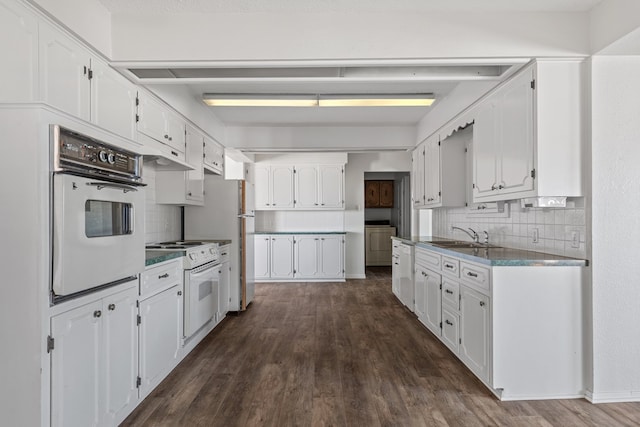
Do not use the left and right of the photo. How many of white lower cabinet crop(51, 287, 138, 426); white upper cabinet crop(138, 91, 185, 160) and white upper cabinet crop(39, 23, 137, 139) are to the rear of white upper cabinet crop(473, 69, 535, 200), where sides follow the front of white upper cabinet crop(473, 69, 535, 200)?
0

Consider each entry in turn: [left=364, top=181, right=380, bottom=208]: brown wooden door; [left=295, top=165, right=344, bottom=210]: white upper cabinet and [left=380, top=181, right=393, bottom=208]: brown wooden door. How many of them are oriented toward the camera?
3

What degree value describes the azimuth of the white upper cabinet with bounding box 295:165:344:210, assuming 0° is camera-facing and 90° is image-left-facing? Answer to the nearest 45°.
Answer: approximately 0°

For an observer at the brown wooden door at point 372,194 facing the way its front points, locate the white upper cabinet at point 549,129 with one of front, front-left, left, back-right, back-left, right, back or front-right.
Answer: front

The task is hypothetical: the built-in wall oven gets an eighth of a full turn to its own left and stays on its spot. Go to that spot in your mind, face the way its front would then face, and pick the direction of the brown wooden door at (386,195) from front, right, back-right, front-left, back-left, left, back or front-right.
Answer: front-left

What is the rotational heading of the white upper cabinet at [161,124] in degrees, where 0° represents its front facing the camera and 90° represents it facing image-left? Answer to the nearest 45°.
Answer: approximately 315°

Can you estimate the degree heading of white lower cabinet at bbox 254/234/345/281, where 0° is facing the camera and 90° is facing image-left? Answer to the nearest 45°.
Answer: approximately 0°

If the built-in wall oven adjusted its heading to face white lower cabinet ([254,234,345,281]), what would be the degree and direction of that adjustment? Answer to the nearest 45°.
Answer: approximately 90° to its left

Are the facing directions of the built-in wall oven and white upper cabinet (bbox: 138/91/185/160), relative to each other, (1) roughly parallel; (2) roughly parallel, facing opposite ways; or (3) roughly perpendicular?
roughly parallel

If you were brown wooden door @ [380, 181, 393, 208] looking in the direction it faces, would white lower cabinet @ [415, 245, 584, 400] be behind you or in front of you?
in front

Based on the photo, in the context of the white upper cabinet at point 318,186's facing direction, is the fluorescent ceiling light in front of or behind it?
in front

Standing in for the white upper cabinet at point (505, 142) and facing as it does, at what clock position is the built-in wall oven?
The built-in wall oven is roughly at 12 o'clock from the white upper cabinet.

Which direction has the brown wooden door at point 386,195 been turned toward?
toward the camera
